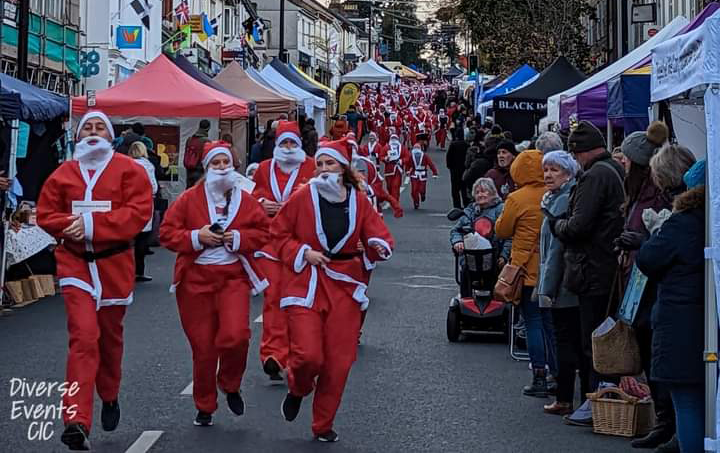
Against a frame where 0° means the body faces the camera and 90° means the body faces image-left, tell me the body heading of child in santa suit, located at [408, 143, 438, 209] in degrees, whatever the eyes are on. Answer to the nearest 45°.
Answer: approximately 0°

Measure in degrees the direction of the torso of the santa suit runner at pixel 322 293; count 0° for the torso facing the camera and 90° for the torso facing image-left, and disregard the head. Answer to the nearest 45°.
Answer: approximately 0°

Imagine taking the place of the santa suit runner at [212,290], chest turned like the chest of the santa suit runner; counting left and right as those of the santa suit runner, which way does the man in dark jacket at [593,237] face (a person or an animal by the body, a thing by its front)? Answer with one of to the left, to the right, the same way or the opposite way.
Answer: to the right

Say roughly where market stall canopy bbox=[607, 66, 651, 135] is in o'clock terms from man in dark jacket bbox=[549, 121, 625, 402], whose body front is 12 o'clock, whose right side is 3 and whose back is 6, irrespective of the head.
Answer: The market stall canopy is roughly at 3 o'clock from the man in dark jacket.

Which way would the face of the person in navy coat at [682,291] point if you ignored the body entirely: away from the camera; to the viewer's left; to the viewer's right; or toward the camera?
away from the camera

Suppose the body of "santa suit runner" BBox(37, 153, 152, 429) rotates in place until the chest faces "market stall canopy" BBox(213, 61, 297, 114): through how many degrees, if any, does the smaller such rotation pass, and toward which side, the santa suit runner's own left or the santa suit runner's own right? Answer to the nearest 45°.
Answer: approximately 180°

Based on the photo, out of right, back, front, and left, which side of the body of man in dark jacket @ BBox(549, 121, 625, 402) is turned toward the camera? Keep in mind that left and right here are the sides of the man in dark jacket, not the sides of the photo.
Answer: left

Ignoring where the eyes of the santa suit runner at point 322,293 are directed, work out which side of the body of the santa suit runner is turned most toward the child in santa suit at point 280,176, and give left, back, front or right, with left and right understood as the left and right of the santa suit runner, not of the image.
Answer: back
